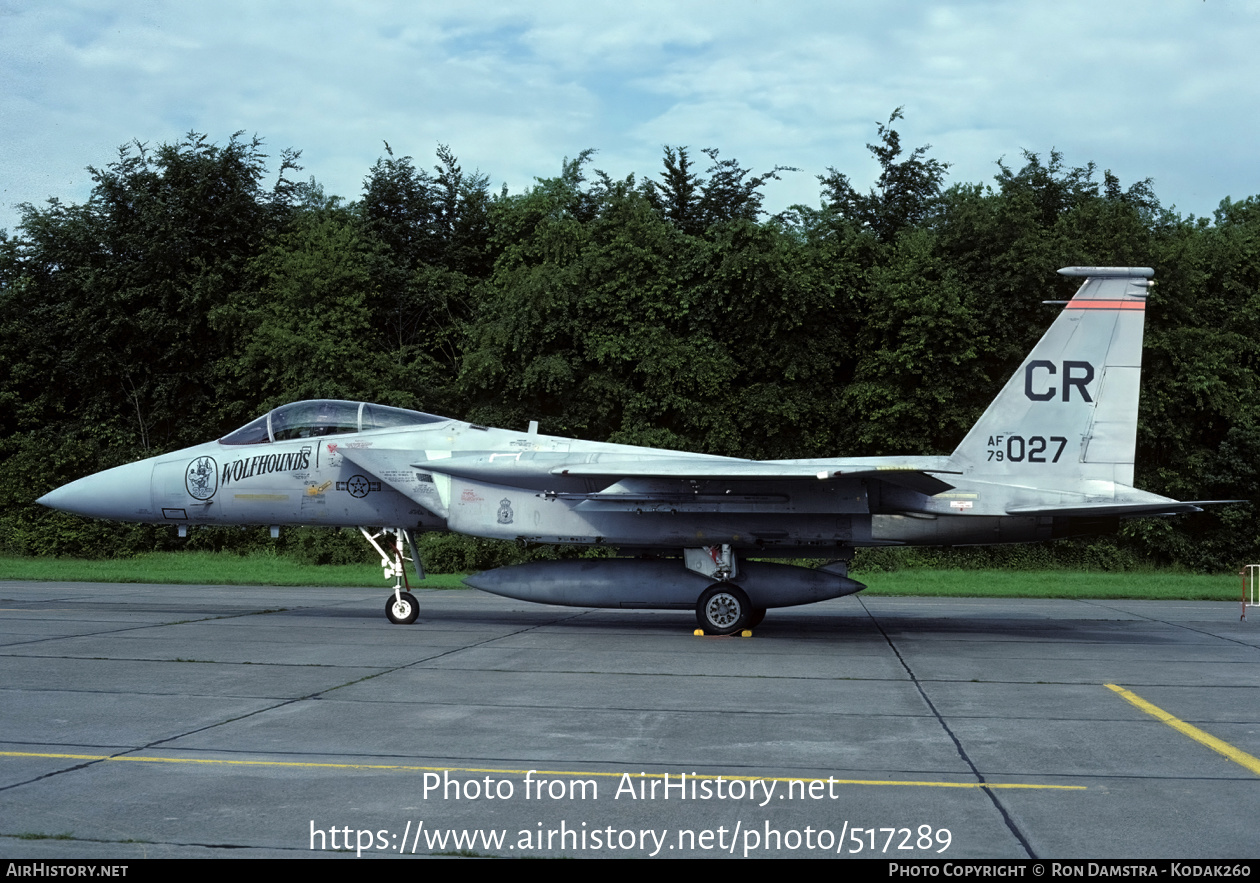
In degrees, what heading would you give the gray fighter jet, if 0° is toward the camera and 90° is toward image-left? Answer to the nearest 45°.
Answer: approximately 90°
